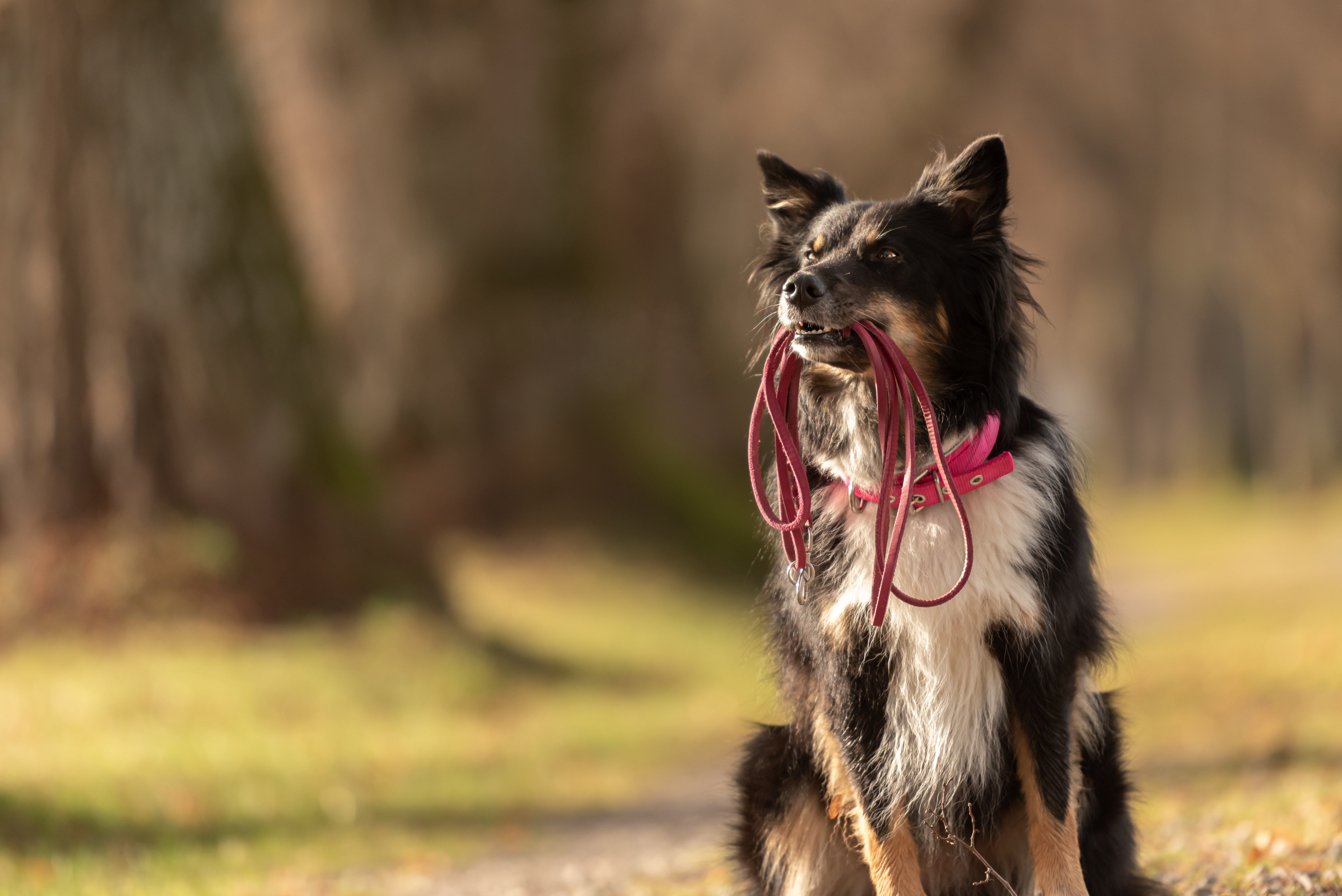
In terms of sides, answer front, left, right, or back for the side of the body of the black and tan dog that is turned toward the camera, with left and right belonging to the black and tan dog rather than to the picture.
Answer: front

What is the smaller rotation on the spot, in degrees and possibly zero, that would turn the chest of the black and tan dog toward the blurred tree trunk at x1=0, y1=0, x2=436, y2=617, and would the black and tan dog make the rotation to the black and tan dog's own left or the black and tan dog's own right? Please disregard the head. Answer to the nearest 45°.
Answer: approximately 135° to the black and tan dog's own right
